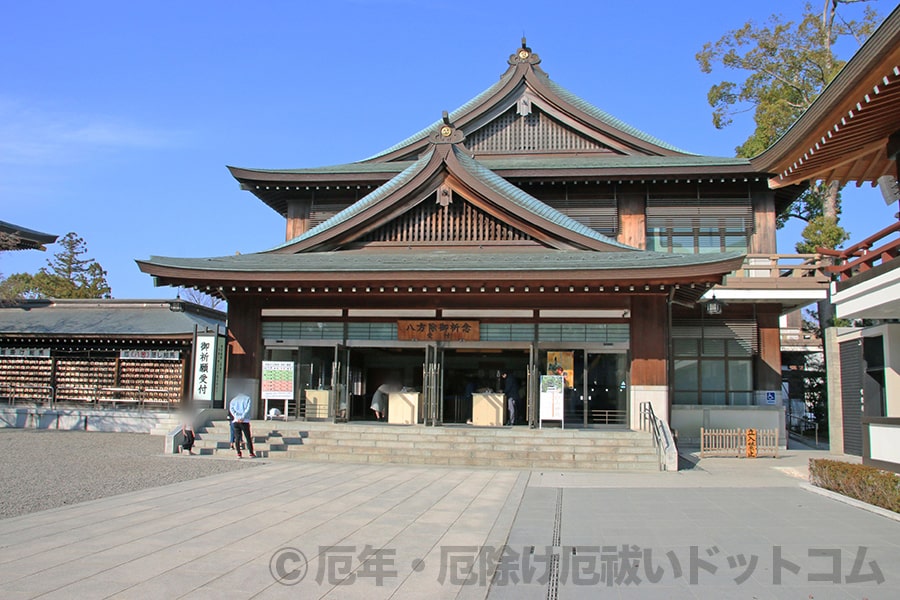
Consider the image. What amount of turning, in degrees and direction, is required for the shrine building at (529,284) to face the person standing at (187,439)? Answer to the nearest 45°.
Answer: approximately 90° to its right

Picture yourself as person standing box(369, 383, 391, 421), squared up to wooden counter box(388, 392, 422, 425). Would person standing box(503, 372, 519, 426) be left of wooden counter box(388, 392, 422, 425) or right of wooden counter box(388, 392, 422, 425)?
left

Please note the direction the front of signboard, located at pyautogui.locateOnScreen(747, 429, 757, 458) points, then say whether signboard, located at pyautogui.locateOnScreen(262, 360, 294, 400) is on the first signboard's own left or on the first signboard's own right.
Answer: on the first signboard's own right

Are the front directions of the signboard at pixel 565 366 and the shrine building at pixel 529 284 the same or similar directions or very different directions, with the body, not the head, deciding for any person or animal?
same or similar directions

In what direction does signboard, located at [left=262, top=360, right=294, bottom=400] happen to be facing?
toward the camera

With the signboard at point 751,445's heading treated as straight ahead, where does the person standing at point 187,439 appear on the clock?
The person standing is roughly at 2 o'clock from the signboard.

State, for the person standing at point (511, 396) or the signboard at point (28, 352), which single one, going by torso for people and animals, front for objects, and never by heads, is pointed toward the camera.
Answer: the signboard

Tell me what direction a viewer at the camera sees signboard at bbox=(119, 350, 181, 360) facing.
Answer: facing the viewer

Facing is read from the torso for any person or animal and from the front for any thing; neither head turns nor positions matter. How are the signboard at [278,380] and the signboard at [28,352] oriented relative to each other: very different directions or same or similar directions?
same or similar directions

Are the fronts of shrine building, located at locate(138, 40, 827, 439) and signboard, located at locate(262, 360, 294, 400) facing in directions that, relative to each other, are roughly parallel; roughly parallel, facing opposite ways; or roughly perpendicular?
roughly parallel

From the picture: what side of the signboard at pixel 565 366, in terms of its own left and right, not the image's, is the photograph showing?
front

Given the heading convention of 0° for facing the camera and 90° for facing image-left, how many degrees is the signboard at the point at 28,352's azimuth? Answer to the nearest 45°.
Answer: approximately 0°
